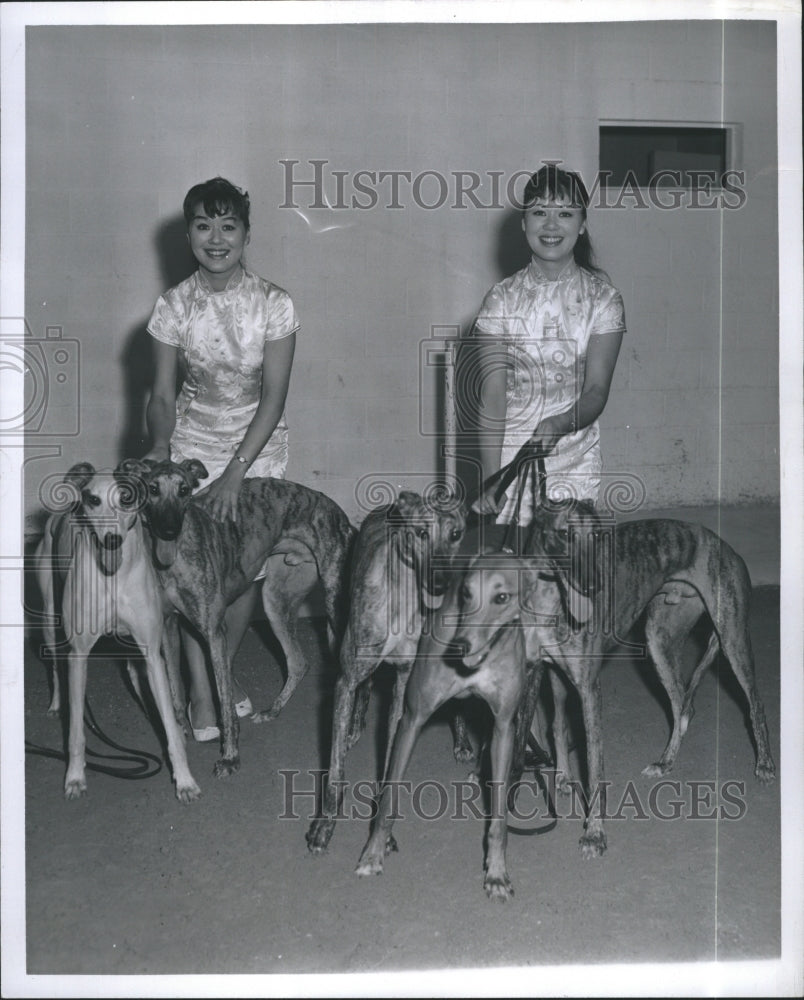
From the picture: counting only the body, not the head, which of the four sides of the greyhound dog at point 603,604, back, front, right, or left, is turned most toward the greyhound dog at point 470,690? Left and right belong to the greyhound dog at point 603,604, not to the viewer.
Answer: front

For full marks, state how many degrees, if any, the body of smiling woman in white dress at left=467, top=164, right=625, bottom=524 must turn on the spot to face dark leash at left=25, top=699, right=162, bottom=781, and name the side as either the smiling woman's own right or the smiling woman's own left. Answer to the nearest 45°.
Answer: approximately 90° to the smiling woman's own right

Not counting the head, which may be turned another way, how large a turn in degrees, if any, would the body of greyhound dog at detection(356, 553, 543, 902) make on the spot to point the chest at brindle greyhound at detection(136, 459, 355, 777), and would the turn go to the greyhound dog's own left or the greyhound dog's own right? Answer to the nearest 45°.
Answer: approximately 135° to the greyhound dog's own right

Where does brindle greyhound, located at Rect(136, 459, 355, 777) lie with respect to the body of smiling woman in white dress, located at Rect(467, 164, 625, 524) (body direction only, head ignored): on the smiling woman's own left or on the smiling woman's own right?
on the smiling woman's own right

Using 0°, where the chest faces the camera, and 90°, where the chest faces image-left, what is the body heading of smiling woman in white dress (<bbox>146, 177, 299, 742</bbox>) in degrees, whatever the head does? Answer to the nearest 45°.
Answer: approximately 0°
